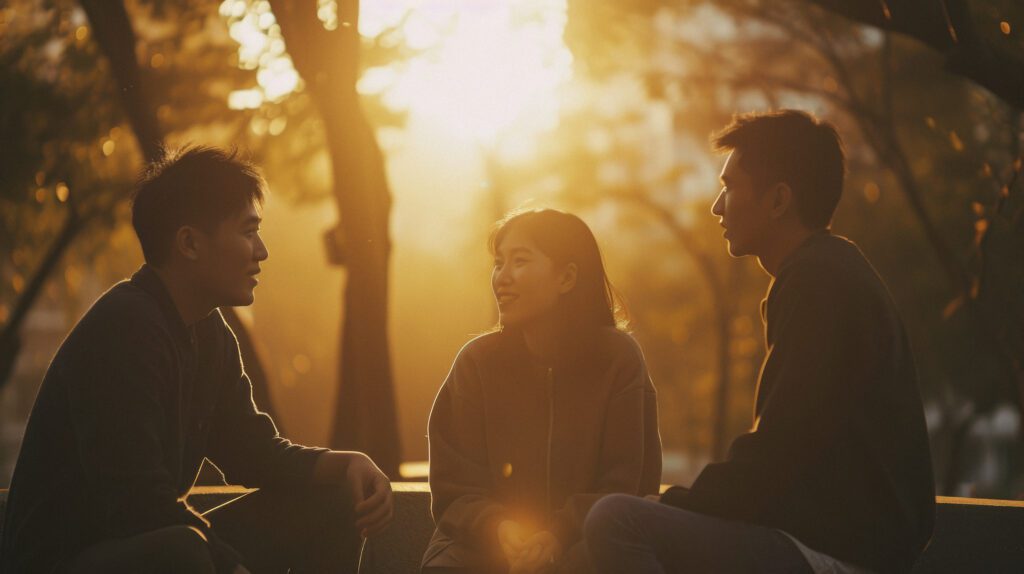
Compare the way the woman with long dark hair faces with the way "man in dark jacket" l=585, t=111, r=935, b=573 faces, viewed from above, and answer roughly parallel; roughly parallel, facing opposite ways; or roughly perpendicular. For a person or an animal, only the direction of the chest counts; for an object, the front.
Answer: roughly perpendicular

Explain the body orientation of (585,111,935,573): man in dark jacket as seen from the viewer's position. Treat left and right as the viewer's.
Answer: facing to the left of the viewer

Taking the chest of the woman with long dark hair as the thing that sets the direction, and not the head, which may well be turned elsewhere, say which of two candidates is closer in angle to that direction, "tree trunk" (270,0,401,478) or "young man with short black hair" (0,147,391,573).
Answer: the young man with short black hair

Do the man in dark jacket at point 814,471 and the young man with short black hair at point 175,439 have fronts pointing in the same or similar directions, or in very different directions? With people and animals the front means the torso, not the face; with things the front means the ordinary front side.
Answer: very different directions

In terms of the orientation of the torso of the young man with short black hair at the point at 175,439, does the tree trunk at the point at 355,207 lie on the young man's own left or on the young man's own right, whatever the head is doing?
on the young man's own left

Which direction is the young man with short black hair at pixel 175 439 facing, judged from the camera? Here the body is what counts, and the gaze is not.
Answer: to the viewer's right

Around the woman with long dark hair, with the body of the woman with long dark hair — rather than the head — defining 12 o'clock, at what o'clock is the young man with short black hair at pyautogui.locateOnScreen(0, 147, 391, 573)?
The young man with short black hair is roughly at 2 o'clock from the woman with long dark hair.

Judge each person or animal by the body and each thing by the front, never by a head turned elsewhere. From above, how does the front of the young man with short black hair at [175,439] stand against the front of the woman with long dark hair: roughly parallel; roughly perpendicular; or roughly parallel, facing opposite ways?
roughly perpendicular

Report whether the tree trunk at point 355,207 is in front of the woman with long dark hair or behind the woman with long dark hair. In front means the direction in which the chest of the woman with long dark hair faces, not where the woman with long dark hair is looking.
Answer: behind
